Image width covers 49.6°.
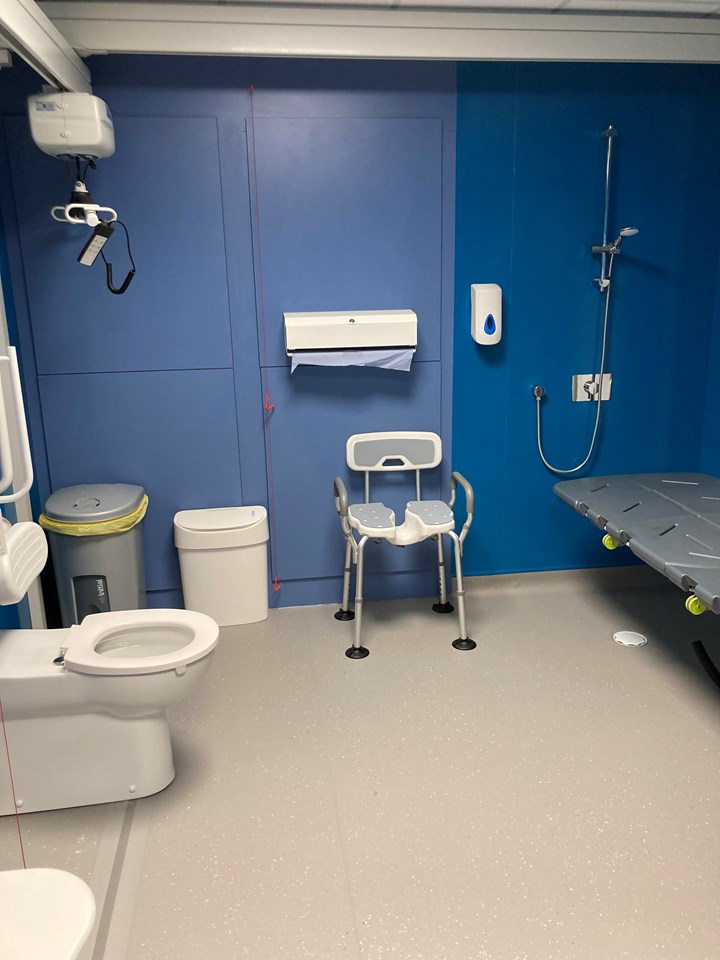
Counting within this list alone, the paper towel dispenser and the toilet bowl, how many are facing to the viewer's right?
1

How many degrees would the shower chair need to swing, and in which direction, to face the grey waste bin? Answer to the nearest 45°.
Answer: approximately 90° to its right

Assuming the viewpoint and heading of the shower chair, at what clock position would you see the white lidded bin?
The white lidded bin is roughly at 3 o'clock from the shower chair.

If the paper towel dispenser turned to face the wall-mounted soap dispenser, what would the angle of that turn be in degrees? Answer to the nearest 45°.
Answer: approximately 90° to its left

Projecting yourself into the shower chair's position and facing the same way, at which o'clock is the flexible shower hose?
The flexible shower hose is roughly at 8 o'clock from the shower chair.

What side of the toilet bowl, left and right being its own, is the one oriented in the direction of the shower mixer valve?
front

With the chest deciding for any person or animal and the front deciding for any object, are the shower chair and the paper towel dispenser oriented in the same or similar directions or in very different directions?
same or similar directions

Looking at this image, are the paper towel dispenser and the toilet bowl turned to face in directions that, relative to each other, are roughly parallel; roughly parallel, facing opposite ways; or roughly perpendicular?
roughly perpendicular

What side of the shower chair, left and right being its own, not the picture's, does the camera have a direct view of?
front

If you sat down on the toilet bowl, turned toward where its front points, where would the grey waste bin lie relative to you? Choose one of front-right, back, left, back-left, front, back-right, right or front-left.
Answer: left

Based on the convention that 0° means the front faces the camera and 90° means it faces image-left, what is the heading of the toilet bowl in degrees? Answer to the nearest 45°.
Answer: approximately 270°

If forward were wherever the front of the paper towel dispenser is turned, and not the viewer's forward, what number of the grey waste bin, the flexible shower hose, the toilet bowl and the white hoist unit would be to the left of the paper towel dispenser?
1

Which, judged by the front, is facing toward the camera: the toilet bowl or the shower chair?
the shower chair

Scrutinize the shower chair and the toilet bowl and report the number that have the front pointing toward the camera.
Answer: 1

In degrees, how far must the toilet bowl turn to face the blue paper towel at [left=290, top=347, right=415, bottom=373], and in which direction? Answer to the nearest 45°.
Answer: approximately 45° to its left
